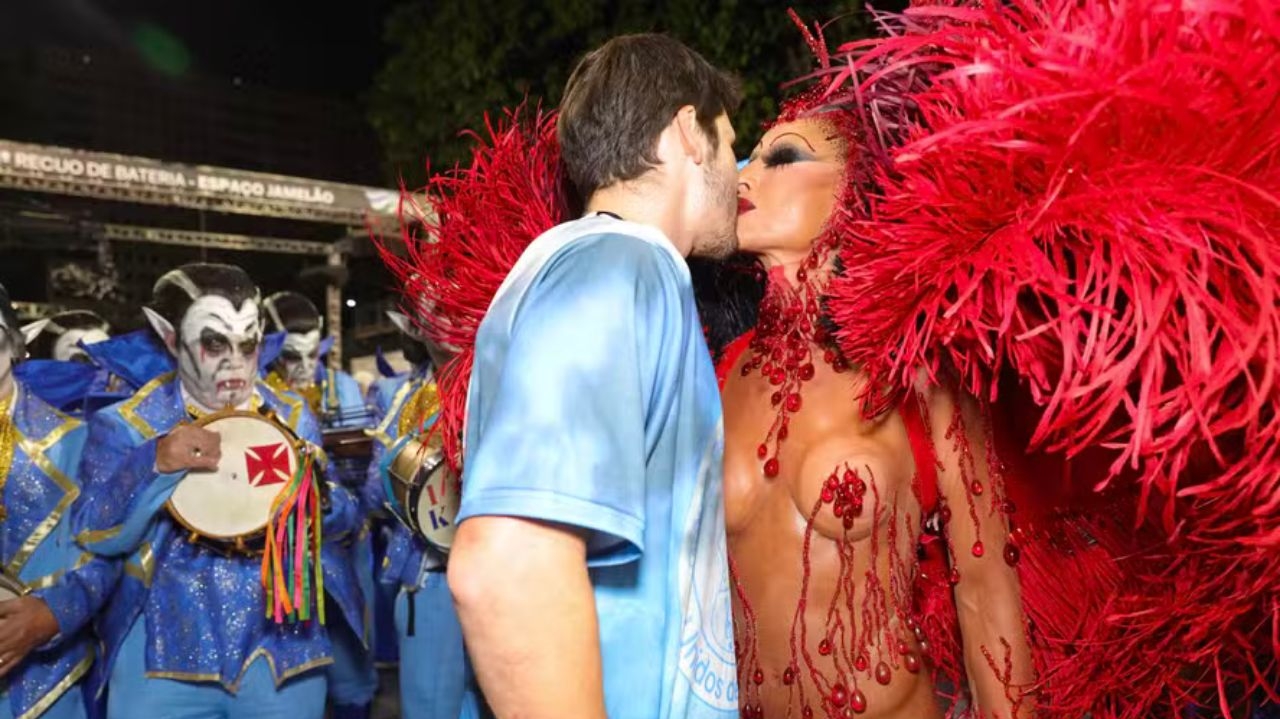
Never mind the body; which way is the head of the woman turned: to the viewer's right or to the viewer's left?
to the viewer's left

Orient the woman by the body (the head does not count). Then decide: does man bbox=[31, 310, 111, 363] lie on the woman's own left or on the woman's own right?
on the woman's own right

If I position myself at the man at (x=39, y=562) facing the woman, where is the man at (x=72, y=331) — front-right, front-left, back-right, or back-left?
back-left

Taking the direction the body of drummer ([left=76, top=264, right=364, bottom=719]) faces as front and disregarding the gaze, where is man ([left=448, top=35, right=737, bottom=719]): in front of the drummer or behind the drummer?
in front

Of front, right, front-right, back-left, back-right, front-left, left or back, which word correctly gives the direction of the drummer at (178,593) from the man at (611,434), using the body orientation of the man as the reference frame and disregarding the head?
back-left

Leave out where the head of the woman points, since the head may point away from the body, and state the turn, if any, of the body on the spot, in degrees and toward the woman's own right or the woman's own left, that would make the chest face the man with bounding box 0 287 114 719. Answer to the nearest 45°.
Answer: approximately 45° to the woman's own right

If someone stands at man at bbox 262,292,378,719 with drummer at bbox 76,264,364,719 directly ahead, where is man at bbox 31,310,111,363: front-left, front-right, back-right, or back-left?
back-right

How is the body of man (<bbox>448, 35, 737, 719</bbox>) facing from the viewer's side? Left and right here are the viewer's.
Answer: facing to the right of the viewer

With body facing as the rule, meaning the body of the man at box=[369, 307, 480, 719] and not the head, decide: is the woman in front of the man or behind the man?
in front

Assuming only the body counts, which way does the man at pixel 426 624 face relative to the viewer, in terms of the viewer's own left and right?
facing the viewer and to the right of the viewer

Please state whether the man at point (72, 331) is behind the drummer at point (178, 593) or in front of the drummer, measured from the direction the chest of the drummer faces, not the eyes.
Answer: behind

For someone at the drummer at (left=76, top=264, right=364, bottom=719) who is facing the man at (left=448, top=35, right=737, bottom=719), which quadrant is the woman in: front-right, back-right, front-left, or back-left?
front-left
